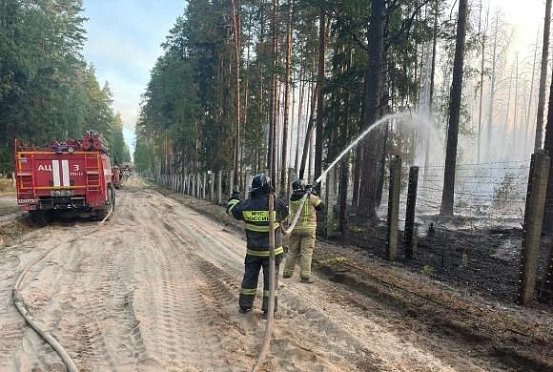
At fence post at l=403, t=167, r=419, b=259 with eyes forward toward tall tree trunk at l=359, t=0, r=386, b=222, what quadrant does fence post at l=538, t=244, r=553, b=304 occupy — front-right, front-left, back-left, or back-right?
back-right

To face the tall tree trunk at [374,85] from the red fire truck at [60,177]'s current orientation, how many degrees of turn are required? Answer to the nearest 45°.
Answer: approximately 135° to its right

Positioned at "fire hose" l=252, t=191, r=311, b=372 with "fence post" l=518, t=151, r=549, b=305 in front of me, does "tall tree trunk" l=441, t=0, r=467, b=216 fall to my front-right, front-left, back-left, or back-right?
front-left

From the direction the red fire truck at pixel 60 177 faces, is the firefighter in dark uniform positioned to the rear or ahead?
to the rear

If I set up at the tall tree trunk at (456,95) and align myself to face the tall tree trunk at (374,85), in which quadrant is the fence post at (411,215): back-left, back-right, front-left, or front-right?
front-left

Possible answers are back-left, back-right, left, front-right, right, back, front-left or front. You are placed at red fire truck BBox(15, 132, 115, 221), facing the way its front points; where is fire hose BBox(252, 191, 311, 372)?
back

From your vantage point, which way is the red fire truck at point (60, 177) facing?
away from the camera

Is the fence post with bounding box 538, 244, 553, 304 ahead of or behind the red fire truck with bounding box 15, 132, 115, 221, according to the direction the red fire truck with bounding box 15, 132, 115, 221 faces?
behind

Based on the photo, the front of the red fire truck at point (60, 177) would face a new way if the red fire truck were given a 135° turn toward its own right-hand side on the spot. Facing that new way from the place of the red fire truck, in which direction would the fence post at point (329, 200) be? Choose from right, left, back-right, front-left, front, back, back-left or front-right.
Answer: front

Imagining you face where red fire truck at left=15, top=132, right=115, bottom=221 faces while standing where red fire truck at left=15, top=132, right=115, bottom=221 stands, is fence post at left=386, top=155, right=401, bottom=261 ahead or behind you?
behind

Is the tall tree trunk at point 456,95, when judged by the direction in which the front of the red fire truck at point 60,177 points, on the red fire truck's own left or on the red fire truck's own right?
on the red fire truck's own right

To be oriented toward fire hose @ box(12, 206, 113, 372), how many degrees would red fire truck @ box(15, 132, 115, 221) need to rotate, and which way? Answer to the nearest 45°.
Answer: approximately 180°

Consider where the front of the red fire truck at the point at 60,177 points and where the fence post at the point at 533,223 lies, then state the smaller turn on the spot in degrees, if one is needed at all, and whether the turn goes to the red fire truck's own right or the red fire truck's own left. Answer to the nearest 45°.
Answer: approximately 135° to the red fire truck's own right
